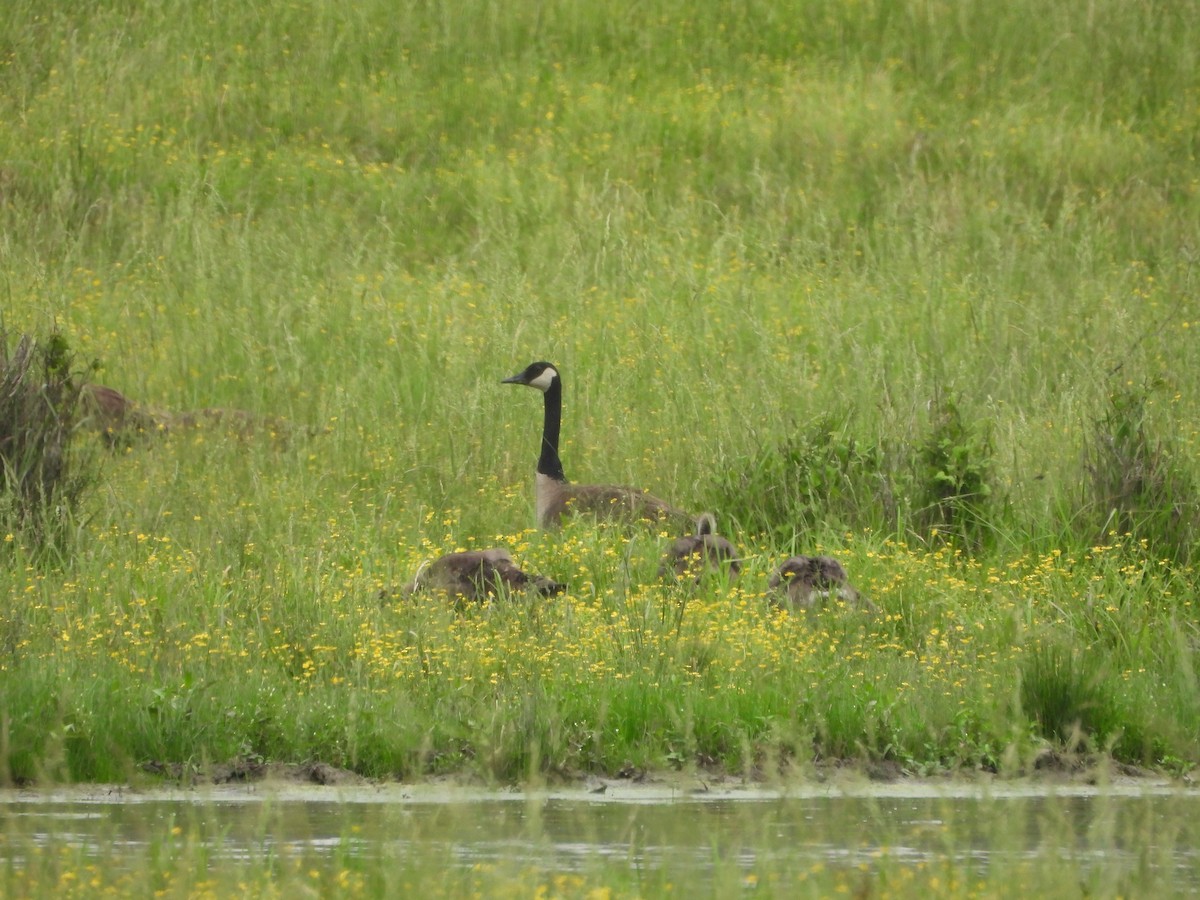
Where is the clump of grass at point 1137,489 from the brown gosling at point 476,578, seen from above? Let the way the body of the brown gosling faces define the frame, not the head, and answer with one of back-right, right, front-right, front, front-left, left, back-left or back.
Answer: front

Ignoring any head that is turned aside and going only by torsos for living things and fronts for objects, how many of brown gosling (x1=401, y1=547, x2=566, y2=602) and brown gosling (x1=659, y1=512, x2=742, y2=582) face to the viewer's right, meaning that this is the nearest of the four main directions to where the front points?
1

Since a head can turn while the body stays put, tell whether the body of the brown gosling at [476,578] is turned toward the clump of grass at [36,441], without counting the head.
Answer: no

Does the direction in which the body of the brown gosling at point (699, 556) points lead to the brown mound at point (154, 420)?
no

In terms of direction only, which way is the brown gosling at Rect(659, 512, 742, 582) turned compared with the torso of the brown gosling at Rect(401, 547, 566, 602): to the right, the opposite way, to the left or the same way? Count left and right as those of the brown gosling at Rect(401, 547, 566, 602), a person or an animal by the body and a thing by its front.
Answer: to the left

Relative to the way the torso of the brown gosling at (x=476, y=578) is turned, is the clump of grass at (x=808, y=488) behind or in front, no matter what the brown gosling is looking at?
in front

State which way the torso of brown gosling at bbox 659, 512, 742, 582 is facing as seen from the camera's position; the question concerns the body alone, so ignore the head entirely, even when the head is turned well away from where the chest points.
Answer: away from the camera

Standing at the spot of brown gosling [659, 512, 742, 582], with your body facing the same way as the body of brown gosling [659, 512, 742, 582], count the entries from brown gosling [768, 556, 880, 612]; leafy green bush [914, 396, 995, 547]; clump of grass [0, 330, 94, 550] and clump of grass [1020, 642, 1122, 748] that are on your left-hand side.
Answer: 1

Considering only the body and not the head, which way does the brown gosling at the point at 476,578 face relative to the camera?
to the viewer's right

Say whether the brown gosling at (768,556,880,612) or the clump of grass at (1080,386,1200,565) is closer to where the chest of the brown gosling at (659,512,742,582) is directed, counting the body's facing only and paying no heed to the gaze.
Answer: the clump of grass

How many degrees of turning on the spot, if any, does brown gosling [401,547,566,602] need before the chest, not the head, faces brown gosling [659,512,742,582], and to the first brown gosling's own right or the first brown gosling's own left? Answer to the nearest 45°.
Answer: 0° — it already faces it

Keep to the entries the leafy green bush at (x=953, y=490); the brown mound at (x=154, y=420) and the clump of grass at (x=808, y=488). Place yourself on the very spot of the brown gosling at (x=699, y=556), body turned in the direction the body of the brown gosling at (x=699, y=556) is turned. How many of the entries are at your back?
0
